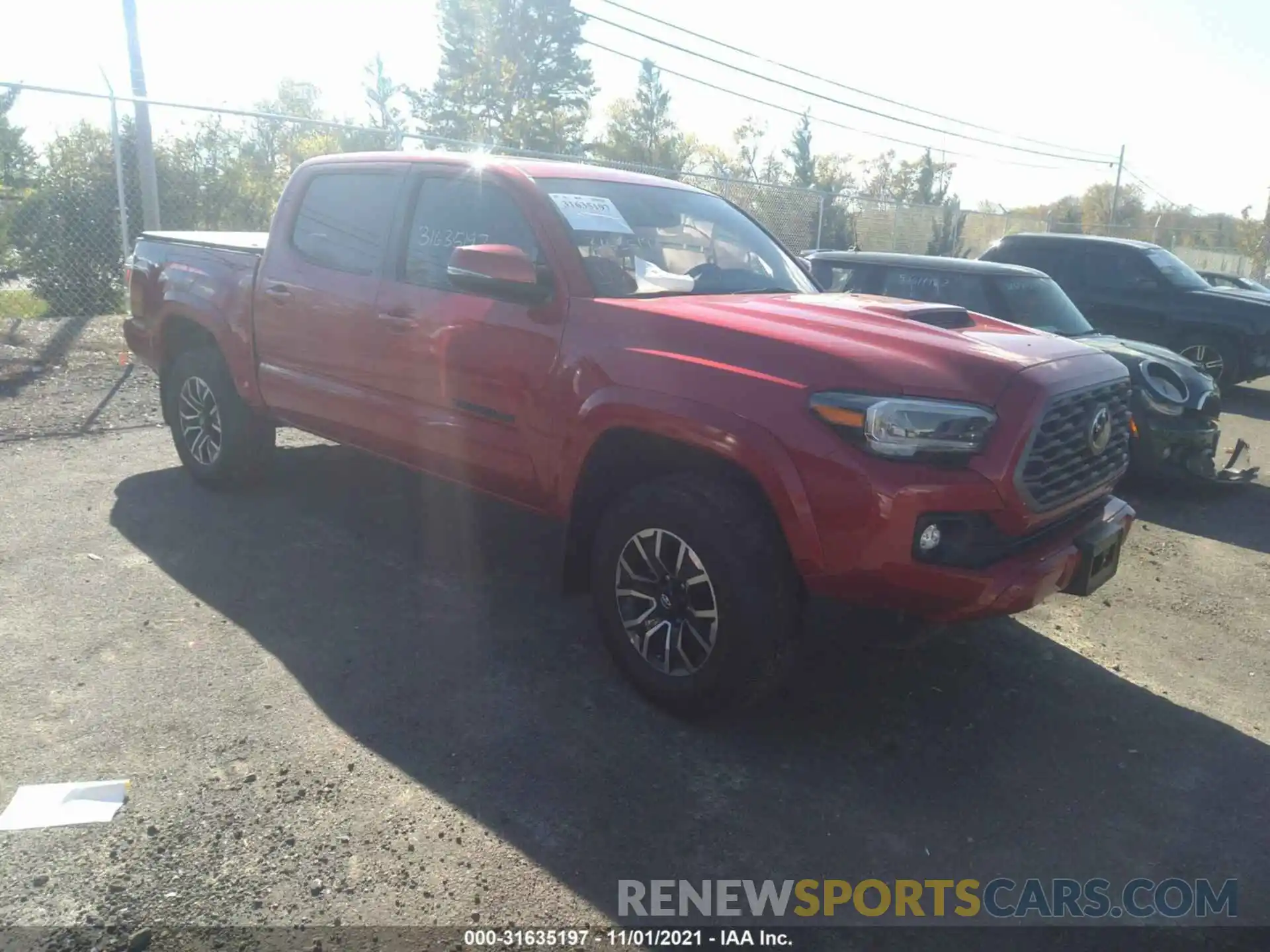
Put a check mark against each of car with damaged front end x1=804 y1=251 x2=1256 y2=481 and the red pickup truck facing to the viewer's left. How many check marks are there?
0

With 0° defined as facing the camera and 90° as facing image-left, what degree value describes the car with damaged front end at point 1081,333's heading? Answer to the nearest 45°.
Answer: approximately 315°

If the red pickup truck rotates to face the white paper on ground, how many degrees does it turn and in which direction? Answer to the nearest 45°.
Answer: approximately 90° to its right

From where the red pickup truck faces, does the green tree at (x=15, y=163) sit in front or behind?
behind

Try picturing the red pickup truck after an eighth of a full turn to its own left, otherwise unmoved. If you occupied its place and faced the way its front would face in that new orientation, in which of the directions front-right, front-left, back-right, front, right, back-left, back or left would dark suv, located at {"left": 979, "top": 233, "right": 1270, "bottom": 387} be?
front-left

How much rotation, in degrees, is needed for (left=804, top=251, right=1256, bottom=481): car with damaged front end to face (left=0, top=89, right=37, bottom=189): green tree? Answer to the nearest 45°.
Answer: approximately 135° to its right

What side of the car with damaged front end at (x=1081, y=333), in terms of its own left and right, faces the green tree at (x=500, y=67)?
back

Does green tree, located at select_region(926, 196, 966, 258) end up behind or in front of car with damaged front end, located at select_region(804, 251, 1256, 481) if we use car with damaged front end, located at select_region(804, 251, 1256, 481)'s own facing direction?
behind

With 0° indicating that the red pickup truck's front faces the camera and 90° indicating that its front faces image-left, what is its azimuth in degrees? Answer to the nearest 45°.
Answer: approximately 315°
